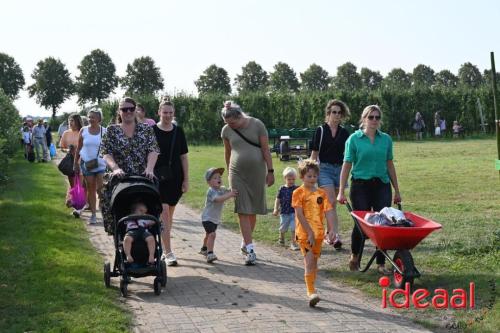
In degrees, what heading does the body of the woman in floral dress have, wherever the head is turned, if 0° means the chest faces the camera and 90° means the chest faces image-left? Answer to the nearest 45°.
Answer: approximately 0°

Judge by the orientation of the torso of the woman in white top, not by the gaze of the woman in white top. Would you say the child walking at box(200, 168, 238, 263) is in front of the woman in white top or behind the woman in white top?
in front

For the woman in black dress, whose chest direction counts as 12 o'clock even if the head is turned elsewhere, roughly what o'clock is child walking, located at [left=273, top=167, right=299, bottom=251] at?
The child walking is roughly at 8 o'clock from the woman in black dress.

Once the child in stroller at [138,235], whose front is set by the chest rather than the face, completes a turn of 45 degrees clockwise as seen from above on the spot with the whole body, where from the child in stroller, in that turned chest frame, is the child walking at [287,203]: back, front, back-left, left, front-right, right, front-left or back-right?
back

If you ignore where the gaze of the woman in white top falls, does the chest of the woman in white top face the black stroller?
yes

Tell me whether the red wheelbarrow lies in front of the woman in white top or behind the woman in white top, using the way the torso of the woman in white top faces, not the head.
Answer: in front

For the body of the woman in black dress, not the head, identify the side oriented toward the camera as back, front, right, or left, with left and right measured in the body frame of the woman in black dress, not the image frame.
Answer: front

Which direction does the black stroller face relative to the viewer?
toward the camera
